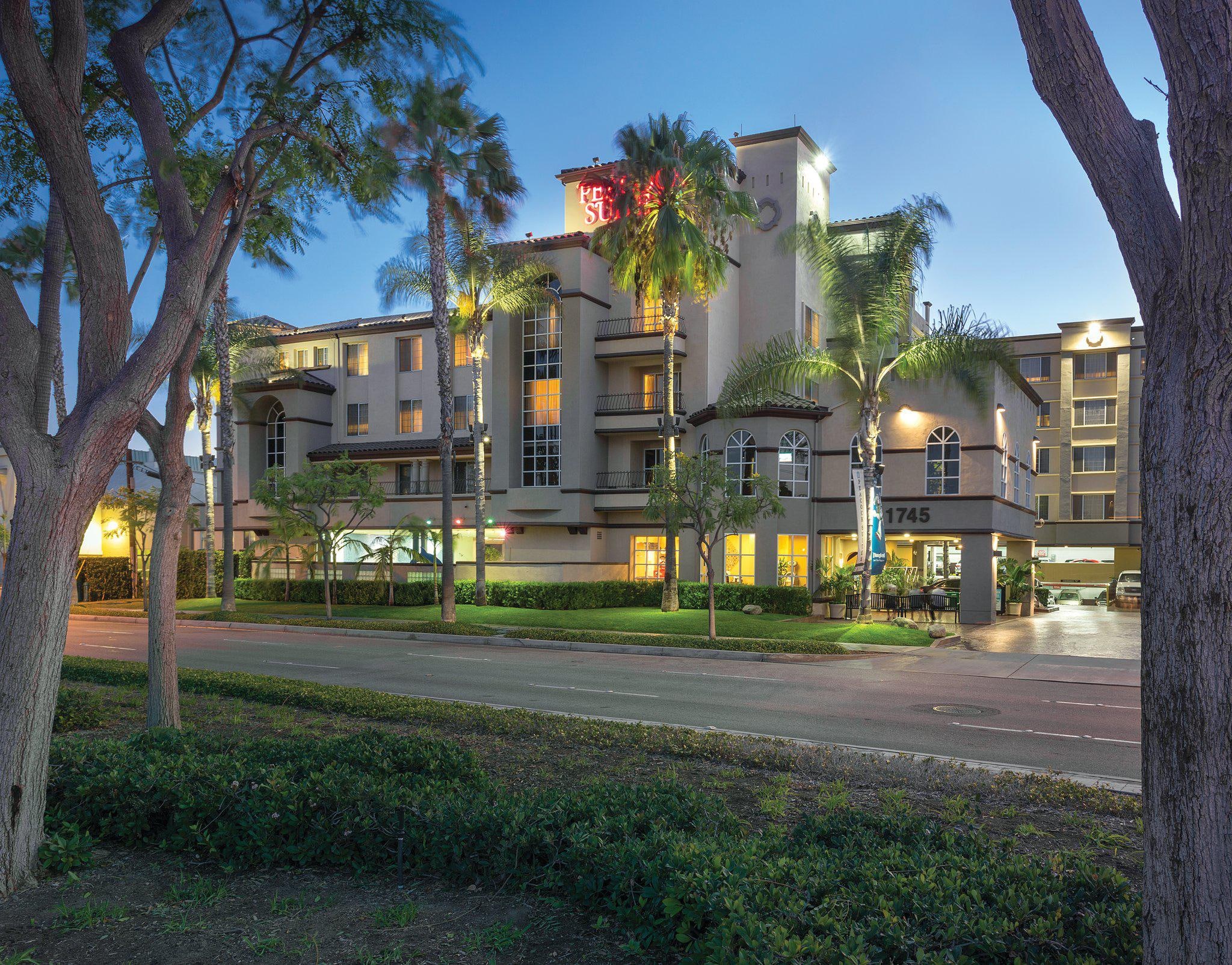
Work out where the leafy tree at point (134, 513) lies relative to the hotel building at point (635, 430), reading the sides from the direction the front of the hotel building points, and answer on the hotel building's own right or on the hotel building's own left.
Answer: on the hotel building's own right

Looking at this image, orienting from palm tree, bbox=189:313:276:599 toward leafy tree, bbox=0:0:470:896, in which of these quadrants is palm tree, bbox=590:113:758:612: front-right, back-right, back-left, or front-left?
front-left

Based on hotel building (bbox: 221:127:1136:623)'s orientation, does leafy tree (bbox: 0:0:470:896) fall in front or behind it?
in front

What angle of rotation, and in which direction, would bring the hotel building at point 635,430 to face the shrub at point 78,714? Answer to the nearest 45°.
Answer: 0° — it already faces it

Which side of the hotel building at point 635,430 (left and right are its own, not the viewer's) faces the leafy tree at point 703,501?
front

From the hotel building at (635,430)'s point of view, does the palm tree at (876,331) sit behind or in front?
in front

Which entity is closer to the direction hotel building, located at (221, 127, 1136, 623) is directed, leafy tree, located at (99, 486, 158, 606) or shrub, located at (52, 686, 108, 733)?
the shrub

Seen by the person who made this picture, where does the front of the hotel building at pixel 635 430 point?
facing the viewer

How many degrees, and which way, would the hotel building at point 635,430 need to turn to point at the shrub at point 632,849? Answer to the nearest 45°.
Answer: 0° — it already faces it

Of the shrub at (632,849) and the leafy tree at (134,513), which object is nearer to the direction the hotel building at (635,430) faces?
the shrub

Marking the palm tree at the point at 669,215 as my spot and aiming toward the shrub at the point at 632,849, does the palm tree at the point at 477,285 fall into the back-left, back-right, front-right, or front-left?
back-right

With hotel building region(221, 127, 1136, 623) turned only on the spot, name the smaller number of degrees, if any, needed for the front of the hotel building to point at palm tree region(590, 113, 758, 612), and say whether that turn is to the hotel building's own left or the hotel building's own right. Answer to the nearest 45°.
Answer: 0° — it already faces it
